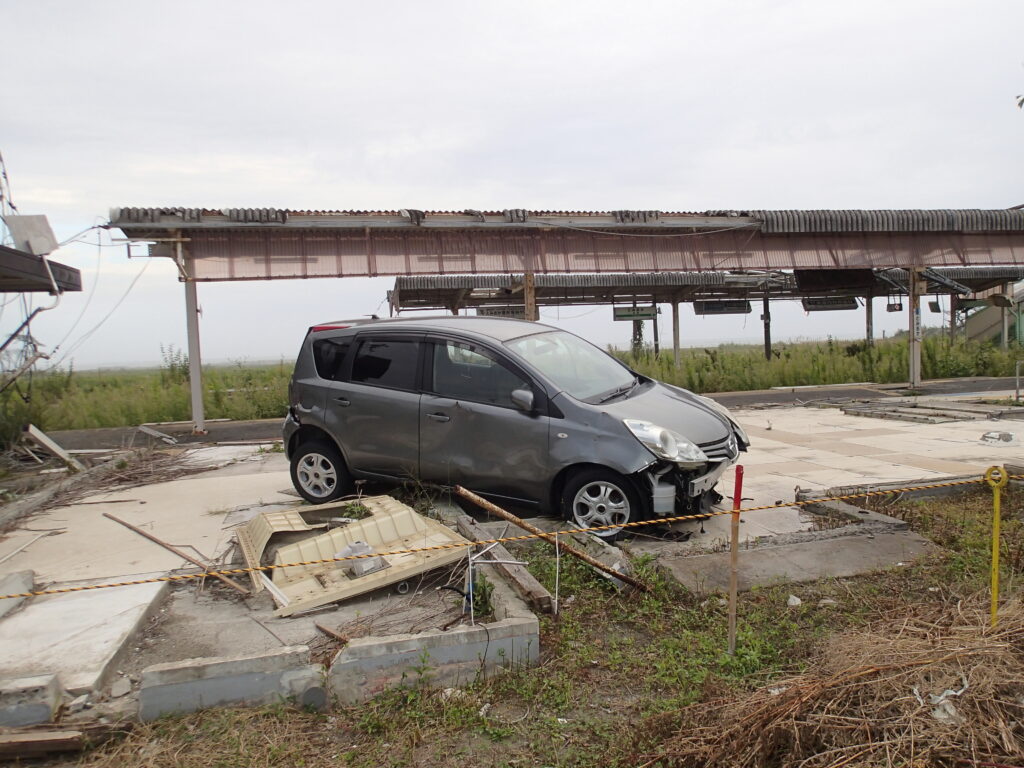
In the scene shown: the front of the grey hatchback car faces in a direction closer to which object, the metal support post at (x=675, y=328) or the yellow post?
the yellow post

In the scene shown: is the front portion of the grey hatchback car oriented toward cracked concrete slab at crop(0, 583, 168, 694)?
no

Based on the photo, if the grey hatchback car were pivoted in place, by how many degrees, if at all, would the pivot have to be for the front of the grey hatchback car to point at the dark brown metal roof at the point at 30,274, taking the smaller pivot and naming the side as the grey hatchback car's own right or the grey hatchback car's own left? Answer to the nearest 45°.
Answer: approximately 180°

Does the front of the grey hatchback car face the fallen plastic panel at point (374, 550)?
no

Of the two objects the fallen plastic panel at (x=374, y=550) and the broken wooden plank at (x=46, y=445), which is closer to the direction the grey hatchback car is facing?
the fallen plastic panel

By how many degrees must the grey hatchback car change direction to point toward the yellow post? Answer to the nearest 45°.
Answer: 0° — it already faces it

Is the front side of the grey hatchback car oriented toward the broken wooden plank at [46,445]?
no

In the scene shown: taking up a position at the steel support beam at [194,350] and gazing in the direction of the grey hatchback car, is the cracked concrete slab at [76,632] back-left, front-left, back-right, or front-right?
front-right

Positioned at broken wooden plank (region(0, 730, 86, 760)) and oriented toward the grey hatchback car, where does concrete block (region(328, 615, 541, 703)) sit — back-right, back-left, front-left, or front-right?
front-right
